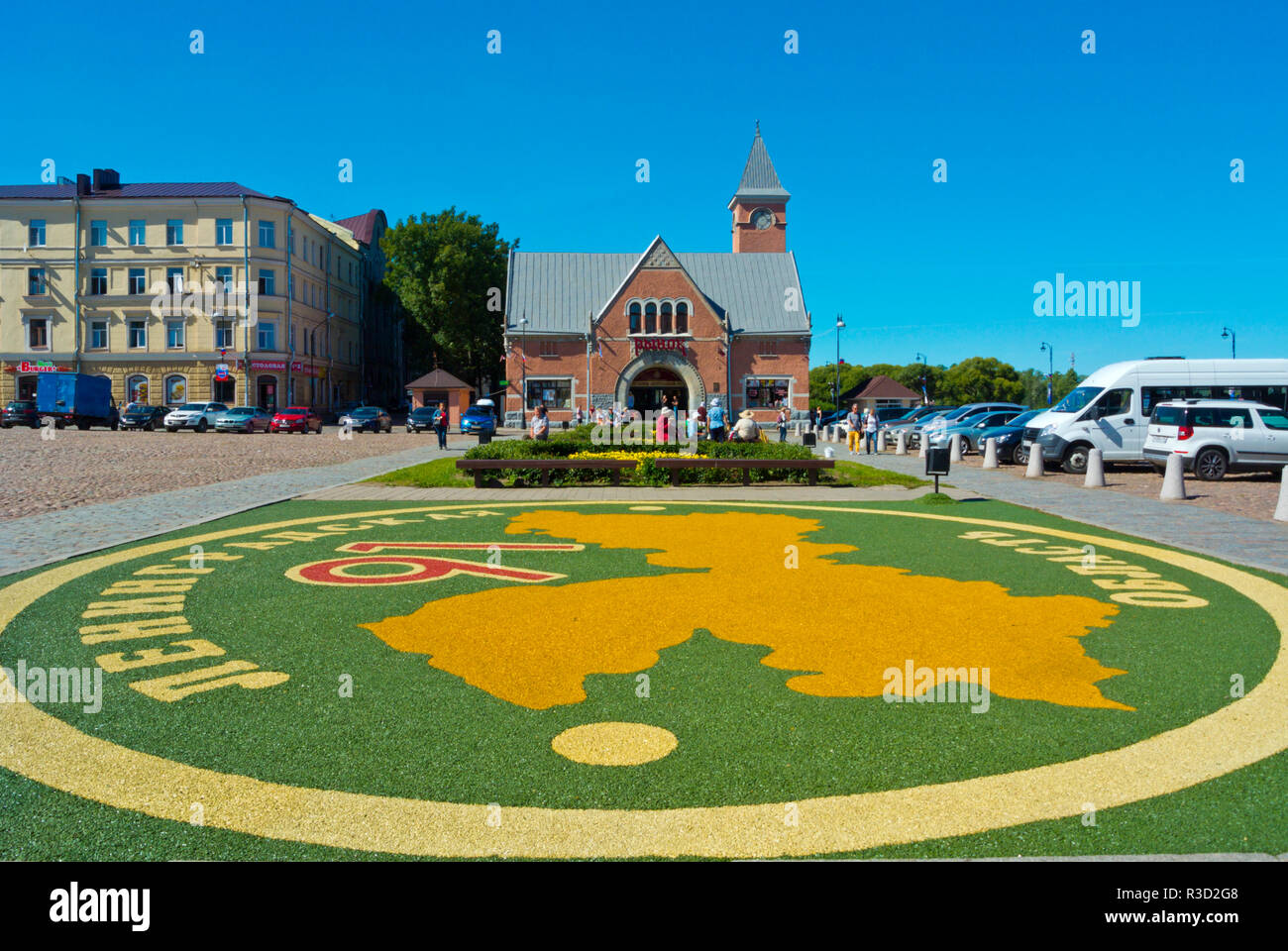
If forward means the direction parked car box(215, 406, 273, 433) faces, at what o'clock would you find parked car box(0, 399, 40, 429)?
parked car box(0, 399, 40, 429) is roughly at 2 o'clock from parked car box(215, 406, 273, 433).

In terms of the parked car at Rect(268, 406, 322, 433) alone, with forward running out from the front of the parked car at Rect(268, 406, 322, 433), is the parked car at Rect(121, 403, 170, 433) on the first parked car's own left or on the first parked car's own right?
on the first parked car's own right

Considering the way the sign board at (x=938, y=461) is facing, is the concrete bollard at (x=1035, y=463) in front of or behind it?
behind

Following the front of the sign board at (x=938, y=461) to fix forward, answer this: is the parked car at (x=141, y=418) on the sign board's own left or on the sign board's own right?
on the sign board's own right

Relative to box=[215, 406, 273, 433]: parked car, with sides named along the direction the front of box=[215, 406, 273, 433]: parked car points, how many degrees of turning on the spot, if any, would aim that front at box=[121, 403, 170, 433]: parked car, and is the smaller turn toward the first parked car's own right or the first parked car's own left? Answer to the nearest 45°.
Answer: approximately 90° to the first parked car's own right

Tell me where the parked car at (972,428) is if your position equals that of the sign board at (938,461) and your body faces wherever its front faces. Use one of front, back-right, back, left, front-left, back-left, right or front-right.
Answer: back

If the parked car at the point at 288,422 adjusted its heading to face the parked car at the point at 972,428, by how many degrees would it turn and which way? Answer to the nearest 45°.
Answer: approximately 90° to its left

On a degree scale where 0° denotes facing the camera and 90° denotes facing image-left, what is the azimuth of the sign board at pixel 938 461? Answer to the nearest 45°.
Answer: approximately 0°

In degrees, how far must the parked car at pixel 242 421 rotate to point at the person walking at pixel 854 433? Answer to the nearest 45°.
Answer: approximately 90° to its left
